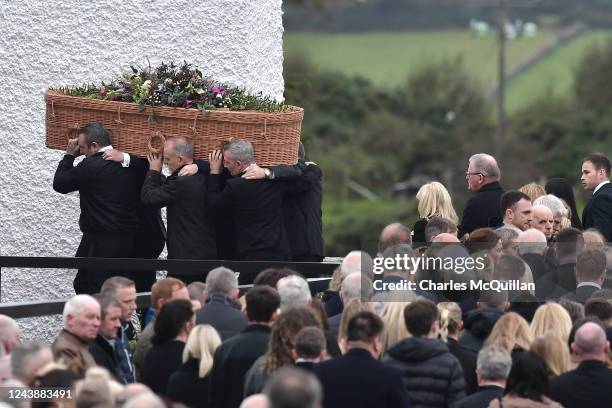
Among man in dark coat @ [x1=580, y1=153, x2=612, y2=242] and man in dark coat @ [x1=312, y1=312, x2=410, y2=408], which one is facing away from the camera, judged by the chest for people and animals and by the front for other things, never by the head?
man in dark coat @ [x1=312, y1=312, x2=410, y2=408]

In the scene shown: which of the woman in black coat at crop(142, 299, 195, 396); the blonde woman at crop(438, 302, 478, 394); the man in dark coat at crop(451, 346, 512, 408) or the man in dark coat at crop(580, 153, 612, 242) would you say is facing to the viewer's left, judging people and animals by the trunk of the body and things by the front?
the man in dark coat at crop(580, 153, 612, 242)

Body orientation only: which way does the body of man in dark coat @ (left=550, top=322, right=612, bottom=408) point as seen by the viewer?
away from the camera

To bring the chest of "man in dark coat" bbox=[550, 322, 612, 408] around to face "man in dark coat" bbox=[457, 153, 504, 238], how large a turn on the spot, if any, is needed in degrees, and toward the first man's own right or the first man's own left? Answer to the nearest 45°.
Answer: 0° — they already face them

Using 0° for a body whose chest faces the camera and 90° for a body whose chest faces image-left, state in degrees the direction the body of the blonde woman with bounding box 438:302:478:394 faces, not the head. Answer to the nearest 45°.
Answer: approximately 180°

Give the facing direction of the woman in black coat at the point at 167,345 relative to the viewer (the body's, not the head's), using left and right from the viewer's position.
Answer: facing away from the viewer and to the right of the viewer

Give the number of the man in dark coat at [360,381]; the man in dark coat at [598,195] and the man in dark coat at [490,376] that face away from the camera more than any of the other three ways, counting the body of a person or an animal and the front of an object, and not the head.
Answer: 2

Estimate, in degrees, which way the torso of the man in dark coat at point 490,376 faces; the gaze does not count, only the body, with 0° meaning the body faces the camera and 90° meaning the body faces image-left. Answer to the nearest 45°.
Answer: approximately 180°

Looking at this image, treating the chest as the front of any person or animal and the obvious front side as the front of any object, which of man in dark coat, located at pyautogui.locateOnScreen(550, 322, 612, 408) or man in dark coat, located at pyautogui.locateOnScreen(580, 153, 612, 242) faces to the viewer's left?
man in dark coat, located at pyautogui.locateOnScreen(580, 153, 612, 242)

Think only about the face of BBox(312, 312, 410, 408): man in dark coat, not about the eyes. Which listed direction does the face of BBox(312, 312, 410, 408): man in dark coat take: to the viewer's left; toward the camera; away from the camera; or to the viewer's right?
away from the camera

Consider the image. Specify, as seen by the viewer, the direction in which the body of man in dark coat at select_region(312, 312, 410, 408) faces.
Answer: away from the camera

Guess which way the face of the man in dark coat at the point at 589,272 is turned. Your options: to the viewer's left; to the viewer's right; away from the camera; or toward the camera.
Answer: away from the camera
